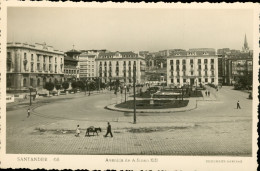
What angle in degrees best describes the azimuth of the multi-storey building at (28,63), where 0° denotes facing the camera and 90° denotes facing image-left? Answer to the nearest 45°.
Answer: approximately 315°

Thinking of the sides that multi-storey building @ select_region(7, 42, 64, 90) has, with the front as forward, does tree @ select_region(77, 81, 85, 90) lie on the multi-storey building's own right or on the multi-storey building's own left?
on the multi-storey building's own left

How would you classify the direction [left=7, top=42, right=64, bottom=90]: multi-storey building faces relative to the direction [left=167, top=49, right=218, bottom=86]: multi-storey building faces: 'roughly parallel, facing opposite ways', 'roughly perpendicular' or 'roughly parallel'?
roughly perpendicular

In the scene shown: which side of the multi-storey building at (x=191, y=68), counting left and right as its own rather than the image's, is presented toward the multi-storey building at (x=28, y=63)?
right

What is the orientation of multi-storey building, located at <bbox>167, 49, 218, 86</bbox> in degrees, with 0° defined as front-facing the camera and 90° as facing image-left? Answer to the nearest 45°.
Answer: approximately 0°

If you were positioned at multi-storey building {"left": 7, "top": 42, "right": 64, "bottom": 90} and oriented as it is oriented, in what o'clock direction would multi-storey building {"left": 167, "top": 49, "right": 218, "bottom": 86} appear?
multi-storey building {"left": 167, "top": 49, "right": 218, "bottom": 86} is roughly at 11 o'clock from multi-storey building {"left": 7, "top": 42, "right": 64, "bottom": 90}.
